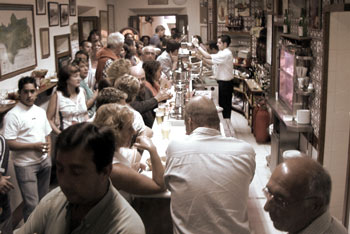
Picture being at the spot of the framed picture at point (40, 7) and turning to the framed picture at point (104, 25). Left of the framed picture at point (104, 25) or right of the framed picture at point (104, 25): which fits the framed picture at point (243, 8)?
right

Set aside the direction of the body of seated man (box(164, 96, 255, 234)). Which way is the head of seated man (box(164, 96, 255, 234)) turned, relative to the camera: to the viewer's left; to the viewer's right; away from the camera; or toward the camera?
away from the camera

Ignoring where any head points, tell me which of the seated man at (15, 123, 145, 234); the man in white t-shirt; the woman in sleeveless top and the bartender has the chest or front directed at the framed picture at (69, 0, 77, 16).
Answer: the bartender

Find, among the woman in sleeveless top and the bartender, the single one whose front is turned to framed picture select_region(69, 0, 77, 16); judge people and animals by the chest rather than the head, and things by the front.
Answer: the bartender

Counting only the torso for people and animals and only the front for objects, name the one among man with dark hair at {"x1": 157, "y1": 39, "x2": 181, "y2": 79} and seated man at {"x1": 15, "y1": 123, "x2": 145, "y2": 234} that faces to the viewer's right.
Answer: the man with dark hair

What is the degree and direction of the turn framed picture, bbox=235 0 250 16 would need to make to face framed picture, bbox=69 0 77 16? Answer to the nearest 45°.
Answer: approximately 45° to its right

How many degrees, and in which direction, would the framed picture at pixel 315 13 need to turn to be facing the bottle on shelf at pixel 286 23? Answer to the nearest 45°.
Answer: approximately 135° to its right

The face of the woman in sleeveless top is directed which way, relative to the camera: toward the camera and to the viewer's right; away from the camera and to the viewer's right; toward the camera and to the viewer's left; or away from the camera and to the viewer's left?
toward the camera and to the viewer's right

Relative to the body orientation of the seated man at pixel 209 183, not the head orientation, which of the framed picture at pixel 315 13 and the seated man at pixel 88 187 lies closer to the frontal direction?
the framed picture
